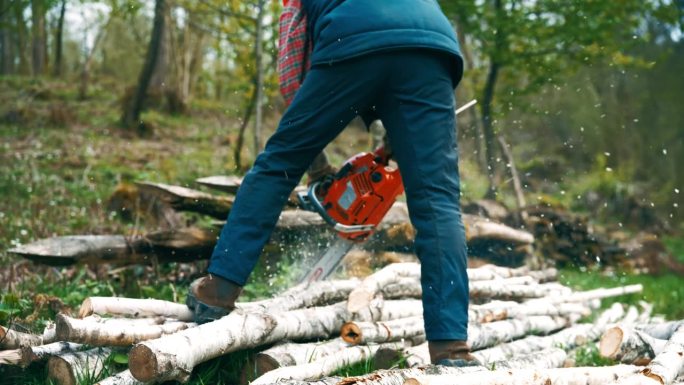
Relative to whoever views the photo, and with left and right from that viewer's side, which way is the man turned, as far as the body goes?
facing away from the viewer

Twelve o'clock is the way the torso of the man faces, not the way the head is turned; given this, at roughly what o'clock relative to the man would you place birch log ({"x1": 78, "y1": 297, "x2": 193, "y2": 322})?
The birch log is roughly at 9 o'clock from the man.

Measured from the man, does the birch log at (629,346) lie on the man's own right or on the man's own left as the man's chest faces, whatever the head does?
on the man's own right

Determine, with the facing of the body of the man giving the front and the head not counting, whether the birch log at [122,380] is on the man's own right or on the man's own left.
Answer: on the man's own left

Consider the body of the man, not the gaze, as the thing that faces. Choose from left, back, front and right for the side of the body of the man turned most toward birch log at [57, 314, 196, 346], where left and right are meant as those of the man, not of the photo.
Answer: left

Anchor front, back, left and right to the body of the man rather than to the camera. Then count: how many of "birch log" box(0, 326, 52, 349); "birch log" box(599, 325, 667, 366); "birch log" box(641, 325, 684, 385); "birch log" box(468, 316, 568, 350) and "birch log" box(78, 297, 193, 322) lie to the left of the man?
2

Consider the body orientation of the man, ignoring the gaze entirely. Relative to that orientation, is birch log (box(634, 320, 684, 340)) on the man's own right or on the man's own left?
on the man's own right

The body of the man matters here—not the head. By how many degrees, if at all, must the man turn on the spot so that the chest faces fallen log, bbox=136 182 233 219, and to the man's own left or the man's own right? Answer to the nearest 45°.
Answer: approximately 45° to the man's own left

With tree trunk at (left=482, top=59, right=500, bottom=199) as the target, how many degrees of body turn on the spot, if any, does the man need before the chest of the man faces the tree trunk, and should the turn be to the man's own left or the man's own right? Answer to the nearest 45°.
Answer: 0° — they already face it
